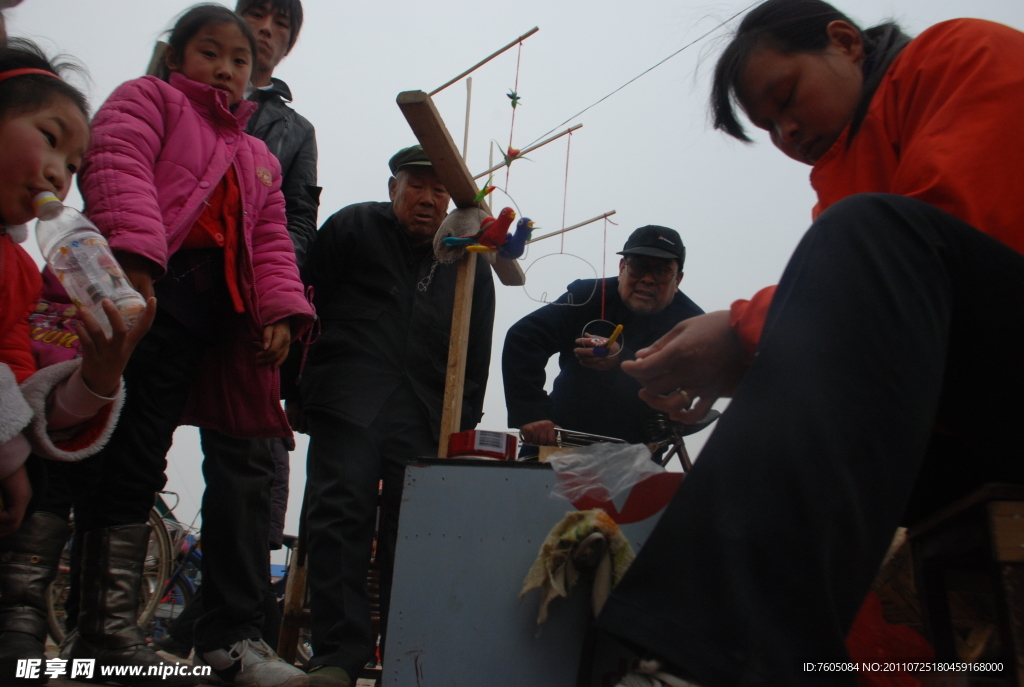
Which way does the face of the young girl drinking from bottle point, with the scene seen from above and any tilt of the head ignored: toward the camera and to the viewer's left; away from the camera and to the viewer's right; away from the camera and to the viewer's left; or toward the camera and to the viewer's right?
toward the camera and to the viewer's right

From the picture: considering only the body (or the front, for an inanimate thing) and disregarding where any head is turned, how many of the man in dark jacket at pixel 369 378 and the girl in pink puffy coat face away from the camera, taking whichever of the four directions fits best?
0

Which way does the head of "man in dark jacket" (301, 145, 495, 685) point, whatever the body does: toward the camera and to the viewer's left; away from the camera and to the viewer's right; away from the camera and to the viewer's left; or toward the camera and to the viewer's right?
toward the camera and to the viewer's right

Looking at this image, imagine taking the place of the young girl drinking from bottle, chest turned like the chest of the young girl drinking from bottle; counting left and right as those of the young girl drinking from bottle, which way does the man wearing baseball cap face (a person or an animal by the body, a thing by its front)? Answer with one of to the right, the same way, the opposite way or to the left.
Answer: to the right

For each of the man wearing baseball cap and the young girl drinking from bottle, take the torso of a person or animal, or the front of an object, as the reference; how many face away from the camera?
0

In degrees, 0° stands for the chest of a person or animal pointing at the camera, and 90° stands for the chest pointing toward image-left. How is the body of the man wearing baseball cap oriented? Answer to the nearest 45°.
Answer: approximately 0°

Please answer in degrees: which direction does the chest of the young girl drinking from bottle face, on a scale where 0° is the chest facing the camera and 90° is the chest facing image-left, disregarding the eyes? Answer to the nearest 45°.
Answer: approximately 315°

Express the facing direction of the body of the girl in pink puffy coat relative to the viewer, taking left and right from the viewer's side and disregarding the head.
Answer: facing the viewer and to the right of the viewer

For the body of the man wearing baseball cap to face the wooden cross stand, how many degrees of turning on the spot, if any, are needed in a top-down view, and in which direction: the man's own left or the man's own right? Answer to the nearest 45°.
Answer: approximately 45° to the man's own right

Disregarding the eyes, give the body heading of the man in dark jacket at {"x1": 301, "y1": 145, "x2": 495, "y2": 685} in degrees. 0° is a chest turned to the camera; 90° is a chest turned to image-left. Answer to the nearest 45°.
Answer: approximately 315°
